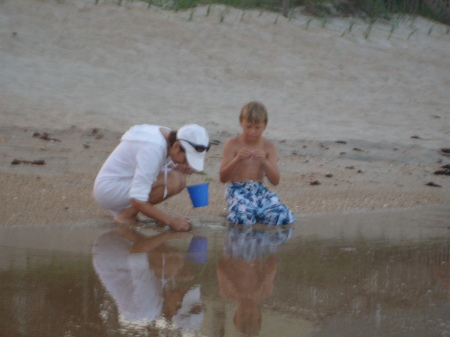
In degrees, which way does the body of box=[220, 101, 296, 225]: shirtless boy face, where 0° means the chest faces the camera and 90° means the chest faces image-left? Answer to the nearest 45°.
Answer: approximately 0°
